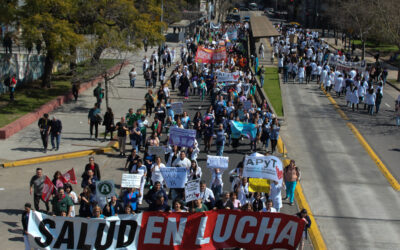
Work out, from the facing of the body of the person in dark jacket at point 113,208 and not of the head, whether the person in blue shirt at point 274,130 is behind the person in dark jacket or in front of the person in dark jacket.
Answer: behind

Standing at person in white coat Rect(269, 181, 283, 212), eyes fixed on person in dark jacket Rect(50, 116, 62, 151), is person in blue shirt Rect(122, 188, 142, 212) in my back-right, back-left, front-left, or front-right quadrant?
front-left

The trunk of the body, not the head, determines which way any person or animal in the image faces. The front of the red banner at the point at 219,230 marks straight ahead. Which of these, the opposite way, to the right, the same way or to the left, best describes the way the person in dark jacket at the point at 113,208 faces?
the same way

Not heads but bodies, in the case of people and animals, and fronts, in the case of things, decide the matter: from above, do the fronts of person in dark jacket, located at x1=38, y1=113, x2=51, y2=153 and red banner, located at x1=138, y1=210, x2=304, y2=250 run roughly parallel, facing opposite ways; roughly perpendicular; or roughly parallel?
roughly parallel

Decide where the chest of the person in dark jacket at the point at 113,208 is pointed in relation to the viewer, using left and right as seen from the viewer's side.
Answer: facing the viewer

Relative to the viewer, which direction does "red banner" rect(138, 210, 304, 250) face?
toward the camera

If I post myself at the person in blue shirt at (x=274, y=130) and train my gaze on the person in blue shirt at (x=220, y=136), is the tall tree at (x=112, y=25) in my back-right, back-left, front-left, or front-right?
front-right

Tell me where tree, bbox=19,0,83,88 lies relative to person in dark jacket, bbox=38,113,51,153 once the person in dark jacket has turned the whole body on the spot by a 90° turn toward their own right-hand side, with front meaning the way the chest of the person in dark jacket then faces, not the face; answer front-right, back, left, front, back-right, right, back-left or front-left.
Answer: right

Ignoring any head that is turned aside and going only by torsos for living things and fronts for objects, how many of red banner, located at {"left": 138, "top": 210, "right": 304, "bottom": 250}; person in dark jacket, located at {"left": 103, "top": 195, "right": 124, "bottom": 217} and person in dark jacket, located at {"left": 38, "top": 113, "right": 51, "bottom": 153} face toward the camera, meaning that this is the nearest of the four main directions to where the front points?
3

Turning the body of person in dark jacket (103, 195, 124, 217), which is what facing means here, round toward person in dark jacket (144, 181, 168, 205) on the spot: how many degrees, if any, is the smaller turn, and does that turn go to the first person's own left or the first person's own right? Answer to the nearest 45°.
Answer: approximately 135° to the first person's own left

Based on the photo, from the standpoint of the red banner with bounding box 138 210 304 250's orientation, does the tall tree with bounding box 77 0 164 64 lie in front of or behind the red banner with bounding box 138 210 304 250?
behind

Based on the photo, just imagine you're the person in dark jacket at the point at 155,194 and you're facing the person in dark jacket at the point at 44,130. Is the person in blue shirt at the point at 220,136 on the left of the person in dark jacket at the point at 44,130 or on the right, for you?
right

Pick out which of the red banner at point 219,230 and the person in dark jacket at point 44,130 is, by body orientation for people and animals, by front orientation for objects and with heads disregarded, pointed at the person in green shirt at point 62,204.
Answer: the person in dark jacket

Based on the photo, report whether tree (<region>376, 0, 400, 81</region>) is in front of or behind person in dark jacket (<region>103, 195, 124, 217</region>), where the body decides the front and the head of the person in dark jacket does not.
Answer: behind

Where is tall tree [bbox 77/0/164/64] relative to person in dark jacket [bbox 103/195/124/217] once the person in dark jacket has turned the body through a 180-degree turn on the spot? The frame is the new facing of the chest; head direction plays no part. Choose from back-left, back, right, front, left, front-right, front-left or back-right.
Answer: front

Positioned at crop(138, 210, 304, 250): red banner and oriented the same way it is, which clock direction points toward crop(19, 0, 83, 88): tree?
The tree is roughly at 5 o'clock from the red banner.

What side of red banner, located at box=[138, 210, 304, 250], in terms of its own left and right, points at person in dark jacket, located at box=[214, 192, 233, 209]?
back

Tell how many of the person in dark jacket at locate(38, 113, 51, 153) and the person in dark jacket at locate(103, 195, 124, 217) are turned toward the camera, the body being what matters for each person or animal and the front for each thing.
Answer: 2

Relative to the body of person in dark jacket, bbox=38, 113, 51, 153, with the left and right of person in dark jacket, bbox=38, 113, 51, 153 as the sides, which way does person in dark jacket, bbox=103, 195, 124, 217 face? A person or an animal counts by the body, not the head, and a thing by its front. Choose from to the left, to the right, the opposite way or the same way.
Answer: the same way

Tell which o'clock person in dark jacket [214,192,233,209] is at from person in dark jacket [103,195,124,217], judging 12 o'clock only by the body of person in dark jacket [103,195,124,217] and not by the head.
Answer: person in dark jacket [214,192,233,209] is roughly at 9 o'clock from person in dark jacket [103,195,124,217].
